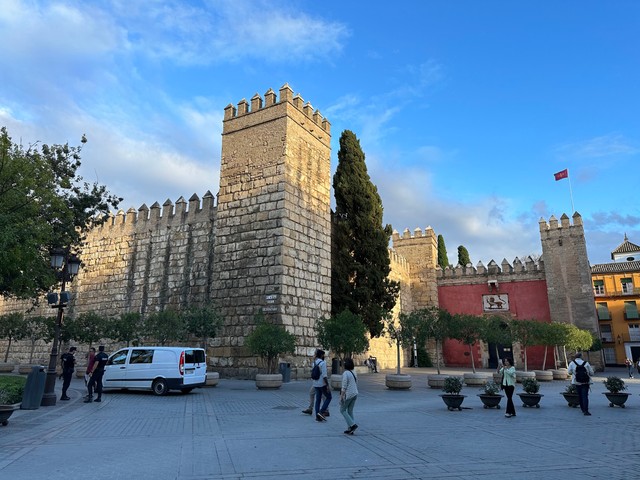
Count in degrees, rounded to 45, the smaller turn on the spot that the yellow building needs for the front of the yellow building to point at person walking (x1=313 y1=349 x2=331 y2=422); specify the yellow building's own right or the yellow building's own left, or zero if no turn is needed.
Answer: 0° — it already faces them

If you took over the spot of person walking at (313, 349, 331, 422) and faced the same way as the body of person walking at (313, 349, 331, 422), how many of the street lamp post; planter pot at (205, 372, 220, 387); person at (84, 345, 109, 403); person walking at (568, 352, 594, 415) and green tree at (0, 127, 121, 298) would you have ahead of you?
1

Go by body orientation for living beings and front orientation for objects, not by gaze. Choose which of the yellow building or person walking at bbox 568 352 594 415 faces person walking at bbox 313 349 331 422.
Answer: the yellow building

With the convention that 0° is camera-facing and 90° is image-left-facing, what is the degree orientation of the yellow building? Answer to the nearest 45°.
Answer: approximately 0°

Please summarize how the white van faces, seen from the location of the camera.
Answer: facing away from the viewer and to the left of the viewer

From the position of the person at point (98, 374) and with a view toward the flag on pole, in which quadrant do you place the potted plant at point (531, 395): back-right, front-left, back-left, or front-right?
front-right

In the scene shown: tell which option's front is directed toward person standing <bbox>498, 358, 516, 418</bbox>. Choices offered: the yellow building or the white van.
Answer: the yellow building

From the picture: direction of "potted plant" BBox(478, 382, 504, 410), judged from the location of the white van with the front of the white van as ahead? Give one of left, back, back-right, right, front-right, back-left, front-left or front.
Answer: back

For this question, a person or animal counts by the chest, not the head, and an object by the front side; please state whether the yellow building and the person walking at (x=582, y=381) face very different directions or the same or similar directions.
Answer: very different directions

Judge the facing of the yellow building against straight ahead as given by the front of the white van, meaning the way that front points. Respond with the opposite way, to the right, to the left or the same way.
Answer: to the left

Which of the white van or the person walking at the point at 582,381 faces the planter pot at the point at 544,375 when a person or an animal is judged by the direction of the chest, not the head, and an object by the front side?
the person walking

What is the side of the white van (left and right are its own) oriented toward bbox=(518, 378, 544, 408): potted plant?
back

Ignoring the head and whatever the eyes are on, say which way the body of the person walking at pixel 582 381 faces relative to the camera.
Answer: away from the camera

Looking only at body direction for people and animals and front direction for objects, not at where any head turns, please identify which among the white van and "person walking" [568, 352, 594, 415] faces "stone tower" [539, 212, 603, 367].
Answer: the person walking

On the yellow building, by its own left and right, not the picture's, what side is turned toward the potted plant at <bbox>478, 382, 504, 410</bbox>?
front
